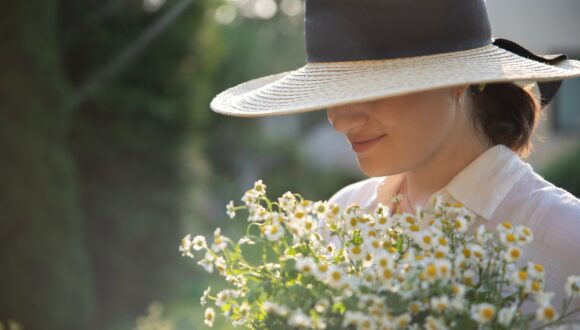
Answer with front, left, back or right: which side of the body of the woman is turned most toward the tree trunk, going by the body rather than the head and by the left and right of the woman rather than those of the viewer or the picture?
right

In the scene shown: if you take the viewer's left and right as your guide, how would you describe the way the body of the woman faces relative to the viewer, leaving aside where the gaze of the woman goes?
facing the viewer and to the left of the viewer
